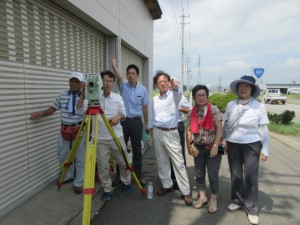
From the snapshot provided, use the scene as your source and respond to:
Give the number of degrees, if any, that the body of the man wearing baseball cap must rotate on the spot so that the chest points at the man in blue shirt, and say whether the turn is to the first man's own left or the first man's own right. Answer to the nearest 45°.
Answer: approximately 90° to the first man's own left

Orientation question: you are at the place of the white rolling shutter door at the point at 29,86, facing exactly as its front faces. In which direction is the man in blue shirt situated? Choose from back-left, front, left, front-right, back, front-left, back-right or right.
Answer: front-left

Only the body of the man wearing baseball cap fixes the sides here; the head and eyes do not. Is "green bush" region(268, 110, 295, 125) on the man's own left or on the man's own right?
on the man's own left

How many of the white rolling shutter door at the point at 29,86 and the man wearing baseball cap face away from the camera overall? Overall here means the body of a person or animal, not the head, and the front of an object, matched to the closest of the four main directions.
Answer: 0

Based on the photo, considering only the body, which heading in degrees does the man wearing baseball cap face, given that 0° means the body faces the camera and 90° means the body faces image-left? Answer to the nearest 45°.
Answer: approximately 0°

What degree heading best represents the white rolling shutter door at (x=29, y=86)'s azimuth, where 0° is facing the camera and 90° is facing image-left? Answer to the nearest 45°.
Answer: approximately 315°

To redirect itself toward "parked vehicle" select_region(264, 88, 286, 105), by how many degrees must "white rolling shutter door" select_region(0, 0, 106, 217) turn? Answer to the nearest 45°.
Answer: approximately 90° to its left

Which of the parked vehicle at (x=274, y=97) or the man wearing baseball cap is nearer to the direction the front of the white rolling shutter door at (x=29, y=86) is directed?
the man wearing baseball cap
